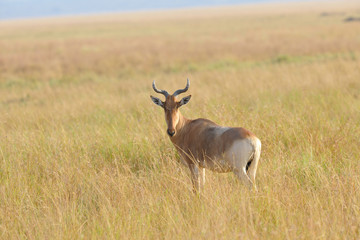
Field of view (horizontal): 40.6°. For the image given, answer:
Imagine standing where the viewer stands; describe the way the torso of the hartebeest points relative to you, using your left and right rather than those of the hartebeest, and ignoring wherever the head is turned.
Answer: facing away from the viewer and to the left of the viewer
